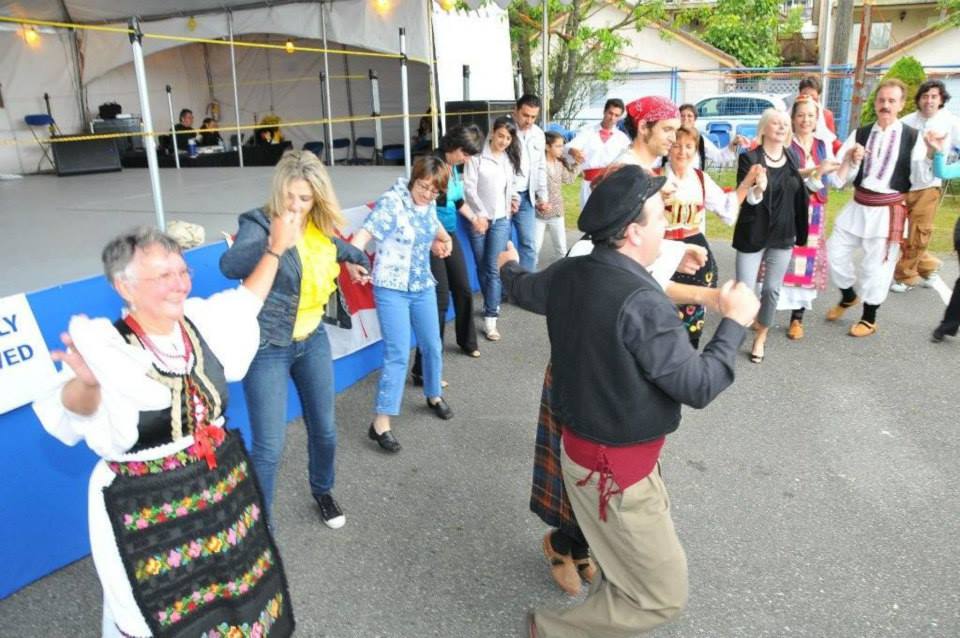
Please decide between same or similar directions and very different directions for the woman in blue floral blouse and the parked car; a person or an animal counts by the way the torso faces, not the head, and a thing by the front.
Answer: very different directions

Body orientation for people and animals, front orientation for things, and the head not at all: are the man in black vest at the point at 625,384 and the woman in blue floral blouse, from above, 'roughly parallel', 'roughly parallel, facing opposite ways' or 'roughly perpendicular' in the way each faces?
roughly perpendicular

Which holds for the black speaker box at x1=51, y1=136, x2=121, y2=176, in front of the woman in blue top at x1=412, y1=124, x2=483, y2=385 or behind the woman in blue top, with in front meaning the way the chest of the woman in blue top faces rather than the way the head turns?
behind

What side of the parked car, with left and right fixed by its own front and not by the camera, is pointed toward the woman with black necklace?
left

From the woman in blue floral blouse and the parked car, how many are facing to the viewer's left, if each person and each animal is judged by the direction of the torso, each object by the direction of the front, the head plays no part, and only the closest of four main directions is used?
1

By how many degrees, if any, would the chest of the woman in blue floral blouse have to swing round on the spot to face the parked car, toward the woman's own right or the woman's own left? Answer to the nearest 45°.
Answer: approximately 90° to the woman's own left

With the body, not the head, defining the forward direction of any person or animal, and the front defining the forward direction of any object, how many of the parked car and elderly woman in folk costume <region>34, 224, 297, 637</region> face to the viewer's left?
1

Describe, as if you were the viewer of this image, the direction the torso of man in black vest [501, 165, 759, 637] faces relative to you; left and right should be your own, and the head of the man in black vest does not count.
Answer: facing away from the viewer and to the right of the viewer

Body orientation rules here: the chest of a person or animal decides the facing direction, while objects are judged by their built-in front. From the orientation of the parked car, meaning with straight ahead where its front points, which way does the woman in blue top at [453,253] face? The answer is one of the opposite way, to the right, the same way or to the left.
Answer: the opposite way

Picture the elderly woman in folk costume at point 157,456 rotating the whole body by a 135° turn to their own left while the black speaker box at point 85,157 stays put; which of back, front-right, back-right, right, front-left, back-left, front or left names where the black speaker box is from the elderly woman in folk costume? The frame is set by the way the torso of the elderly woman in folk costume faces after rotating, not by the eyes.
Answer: front

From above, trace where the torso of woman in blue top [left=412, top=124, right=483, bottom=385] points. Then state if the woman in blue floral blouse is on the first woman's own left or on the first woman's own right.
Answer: on the first woman's own right

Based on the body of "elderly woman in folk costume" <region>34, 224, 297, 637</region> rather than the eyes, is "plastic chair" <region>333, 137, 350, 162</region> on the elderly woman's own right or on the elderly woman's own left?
on the elderly woman's own left

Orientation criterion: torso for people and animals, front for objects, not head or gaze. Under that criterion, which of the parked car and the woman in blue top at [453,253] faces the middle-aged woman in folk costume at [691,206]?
the woman in blue top
